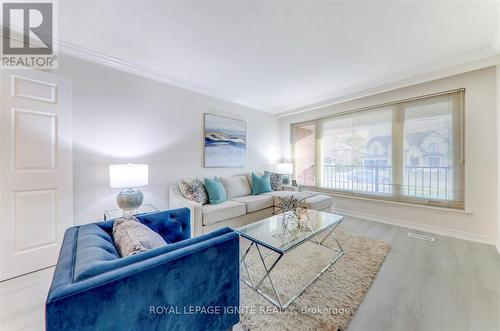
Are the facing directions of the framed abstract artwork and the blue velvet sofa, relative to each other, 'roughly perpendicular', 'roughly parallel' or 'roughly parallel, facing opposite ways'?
roughly perpendicular

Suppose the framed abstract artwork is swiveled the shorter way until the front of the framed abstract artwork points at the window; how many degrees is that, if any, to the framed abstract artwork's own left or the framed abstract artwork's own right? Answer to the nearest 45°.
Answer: approximately 45° to the framed abstract artwork's own left

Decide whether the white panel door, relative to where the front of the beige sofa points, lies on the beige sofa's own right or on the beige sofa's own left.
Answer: on the beige sofa's own right

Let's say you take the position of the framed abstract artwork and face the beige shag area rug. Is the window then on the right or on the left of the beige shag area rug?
left

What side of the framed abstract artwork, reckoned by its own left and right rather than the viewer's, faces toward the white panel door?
right
